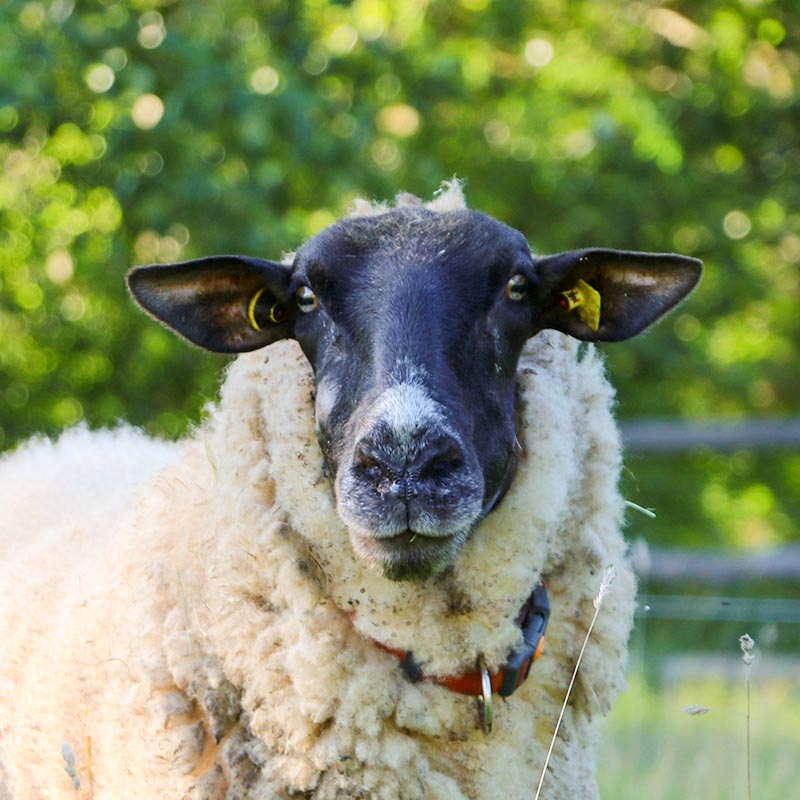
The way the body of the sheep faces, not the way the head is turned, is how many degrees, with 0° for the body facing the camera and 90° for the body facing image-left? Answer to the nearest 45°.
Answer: approximately 315°

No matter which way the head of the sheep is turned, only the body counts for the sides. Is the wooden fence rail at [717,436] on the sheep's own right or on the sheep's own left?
on the sheep's own left
